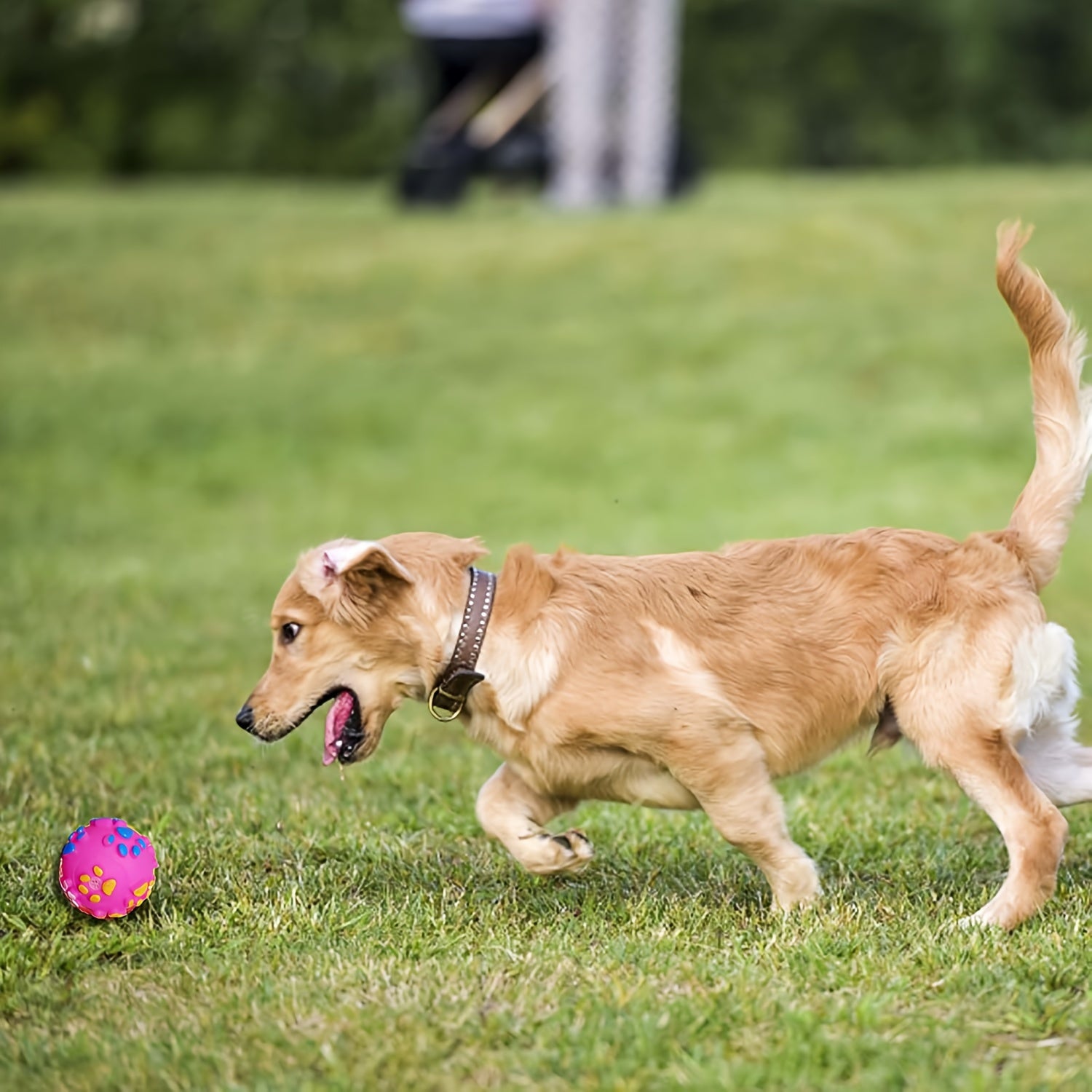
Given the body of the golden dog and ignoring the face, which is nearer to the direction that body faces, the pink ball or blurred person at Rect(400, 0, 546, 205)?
the pink ball

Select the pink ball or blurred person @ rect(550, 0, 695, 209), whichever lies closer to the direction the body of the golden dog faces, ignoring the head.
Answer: the pink ball

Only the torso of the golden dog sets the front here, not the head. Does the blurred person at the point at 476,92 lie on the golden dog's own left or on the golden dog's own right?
on the golden dog's own right

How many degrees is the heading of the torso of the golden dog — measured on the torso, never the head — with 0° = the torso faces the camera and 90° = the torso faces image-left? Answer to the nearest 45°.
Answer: approximately 90°

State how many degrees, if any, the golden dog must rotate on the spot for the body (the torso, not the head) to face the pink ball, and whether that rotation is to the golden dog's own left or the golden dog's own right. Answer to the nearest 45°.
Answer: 0° — it already faces it

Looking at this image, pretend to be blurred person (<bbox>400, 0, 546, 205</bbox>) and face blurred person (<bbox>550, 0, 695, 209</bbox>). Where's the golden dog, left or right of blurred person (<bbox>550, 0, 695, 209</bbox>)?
right

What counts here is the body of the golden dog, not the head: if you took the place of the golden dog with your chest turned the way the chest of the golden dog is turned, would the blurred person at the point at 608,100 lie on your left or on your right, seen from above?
on your right
